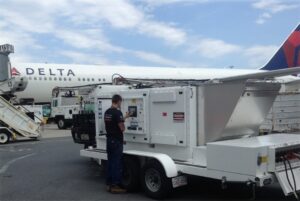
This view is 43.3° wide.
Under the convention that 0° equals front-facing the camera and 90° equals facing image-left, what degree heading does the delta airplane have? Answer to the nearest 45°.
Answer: approximately 90°

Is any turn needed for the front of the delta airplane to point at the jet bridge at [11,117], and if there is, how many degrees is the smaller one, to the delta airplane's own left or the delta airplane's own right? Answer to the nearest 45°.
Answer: approximately 90° to the delta airplane's own left

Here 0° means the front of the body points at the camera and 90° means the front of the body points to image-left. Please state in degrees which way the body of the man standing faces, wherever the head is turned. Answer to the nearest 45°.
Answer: approximately 225°

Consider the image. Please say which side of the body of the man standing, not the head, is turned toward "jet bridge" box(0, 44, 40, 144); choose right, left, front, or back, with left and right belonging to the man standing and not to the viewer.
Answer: left

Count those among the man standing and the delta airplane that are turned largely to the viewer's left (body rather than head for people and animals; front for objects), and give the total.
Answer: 1

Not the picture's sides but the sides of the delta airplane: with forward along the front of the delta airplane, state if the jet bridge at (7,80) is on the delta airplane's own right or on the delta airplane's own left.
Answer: on the delta airplane's own left

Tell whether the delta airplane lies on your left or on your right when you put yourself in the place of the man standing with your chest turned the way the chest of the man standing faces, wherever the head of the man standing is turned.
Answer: on your left

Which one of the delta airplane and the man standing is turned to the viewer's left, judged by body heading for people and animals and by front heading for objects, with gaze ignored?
the delta airplane
